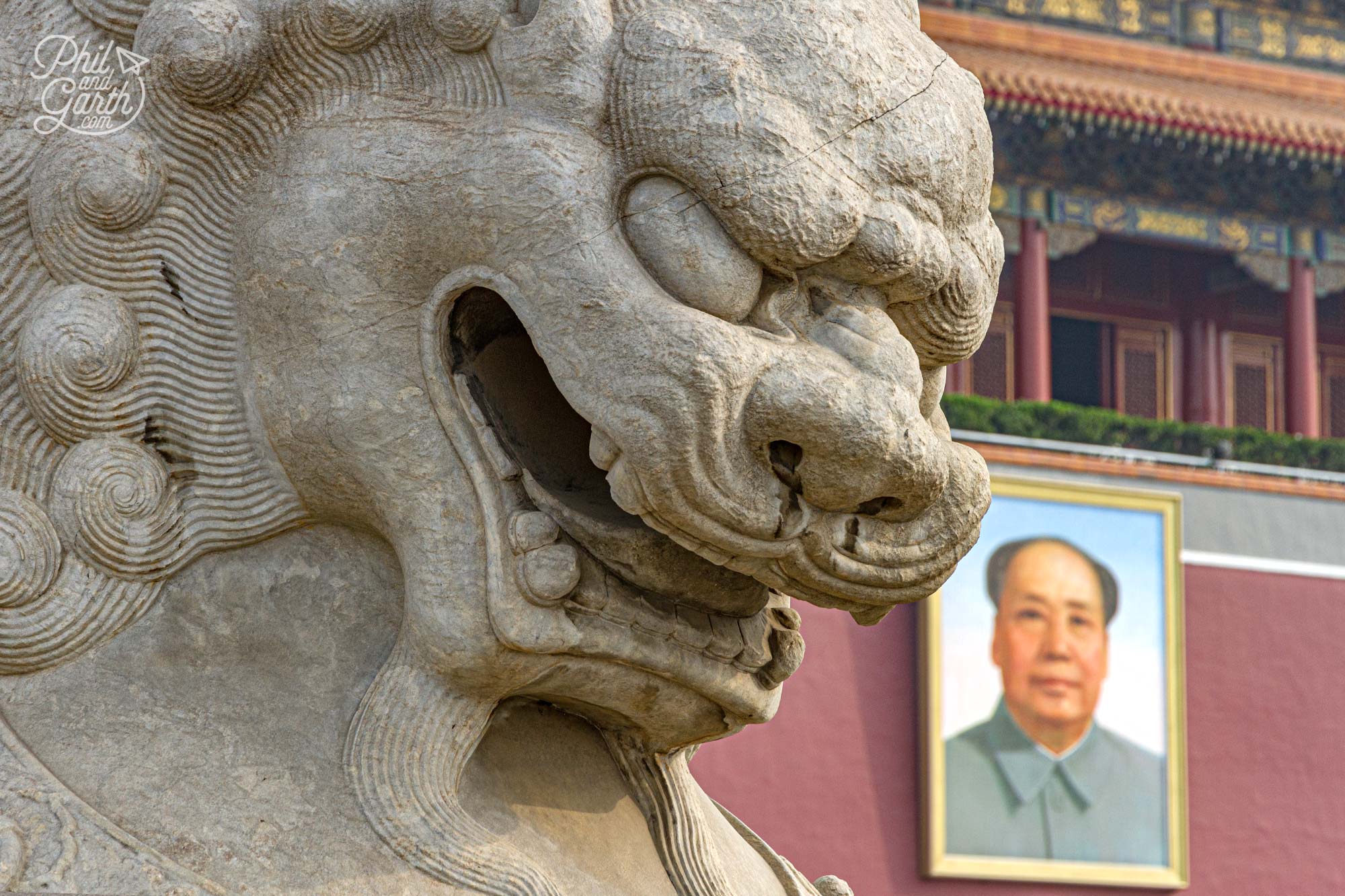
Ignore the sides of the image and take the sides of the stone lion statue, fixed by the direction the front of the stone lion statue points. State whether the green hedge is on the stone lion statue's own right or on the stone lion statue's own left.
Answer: on the stone lion statue's own left

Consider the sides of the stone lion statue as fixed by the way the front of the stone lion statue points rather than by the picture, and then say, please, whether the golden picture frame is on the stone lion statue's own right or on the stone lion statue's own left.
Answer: on the stone lion statue's own left

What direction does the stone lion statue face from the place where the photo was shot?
facing the viewer and to the right of the viewer
